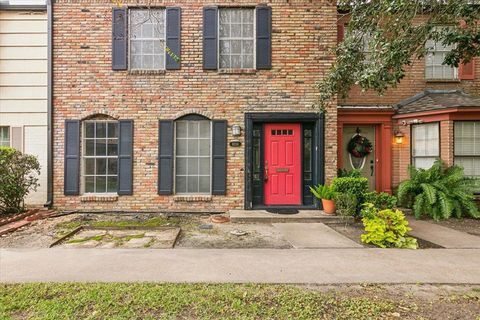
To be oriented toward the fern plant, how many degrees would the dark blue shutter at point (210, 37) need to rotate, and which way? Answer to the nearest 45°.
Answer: approximately 90° to its left

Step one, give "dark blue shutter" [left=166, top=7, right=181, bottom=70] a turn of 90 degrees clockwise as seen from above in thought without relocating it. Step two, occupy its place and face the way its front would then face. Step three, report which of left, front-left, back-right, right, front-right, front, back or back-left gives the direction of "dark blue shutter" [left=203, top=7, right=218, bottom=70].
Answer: back

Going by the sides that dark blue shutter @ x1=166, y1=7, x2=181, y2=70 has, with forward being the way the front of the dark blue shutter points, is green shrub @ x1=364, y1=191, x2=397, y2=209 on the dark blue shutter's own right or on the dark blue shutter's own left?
on the dark blue shutter's own left

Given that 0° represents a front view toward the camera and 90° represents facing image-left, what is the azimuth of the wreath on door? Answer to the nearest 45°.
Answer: approximately 0°

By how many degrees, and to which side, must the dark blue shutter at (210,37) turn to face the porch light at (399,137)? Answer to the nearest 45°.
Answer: approximately 90° to its left

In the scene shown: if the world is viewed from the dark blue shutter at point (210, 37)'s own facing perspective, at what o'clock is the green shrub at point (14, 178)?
The green shrub is roughly at 3 o'clock from the dark blue shutter.

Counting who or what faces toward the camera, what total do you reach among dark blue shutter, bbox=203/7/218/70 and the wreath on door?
2
